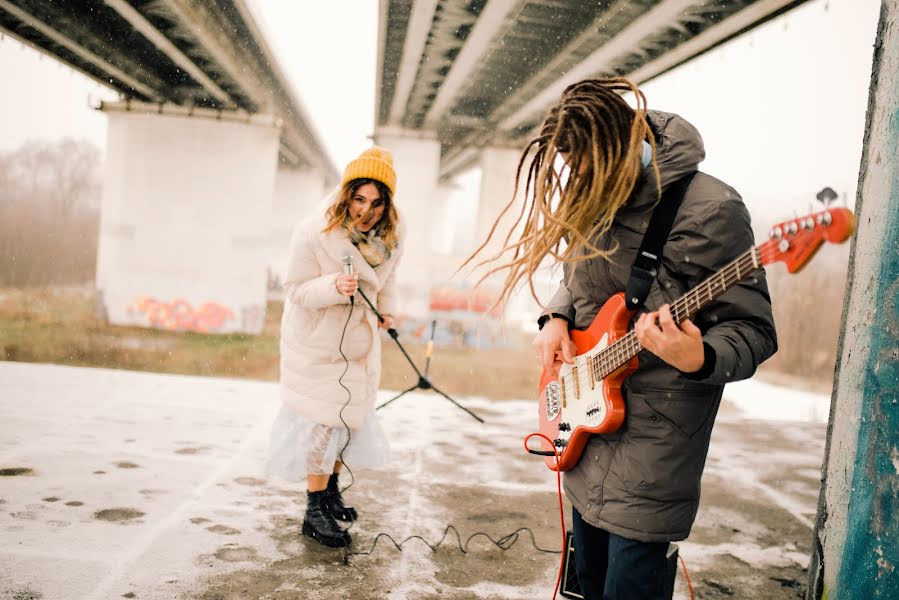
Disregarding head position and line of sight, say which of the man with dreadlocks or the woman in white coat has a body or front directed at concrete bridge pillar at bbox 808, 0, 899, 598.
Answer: the woman in white coat

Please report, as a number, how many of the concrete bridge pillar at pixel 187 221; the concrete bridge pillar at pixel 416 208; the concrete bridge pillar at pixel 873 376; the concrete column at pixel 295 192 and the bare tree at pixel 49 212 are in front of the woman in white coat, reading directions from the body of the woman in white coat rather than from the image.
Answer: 1

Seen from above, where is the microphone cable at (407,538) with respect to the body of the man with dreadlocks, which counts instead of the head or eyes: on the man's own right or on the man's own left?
on the man's own right

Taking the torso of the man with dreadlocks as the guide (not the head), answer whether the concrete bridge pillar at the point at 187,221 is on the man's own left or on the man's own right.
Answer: on the man's own right

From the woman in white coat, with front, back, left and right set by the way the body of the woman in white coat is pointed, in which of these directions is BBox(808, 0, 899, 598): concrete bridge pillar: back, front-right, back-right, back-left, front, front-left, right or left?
front

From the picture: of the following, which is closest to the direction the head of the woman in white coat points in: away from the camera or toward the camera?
toward the camera

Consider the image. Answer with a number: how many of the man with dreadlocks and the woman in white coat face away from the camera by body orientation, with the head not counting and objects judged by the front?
0

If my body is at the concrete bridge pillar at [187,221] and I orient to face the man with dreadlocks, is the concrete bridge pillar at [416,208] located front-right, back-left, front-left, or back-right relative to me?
front-left

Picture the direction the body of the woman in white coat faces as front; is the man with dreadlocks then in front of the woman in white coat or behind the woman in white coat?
in front

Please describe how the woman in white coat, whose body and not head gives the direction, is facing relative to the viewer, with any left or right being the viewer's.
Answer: facing the viewer and to the right of the viewer

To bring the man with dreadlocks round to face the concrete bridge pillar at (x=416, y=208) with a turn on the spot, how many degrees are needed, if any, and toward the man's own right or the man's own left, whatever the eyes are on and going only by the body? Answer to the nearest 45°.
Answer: approximately 135° to the man's own right

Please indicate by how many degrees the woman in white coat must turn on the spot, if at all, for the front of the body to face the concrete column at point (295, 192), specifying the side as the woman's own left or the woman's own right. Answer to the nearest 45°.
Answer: approximately 135° to the woman's own left

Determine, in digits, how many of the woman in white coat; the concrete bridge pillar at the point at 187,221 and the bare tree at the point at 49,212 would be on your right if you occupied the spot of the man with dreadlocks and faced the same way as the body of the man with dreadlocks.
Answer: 3

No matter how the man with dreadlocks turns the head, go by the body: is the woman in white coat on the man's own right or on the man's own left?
on the man's own right

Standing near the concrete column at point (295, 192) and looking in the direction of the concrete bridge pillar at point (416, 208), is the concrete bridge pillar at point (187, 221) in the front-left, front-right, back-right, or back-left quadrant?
front-right
